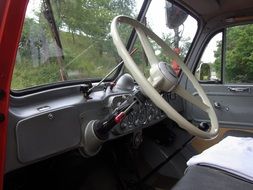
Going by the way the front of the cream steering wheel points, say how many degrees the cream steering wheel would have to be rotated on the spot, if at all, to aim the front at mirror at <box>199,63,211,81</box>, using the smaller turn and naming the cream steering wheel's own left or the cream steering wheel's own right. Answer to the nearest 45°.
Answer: approximately 90° to the cream steering wheel's own left

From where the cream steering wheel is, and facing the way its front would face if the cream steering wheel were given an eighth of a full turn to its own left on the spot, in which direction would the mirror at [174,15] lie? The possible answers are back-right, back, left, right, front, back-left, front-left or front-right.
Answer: front-left
